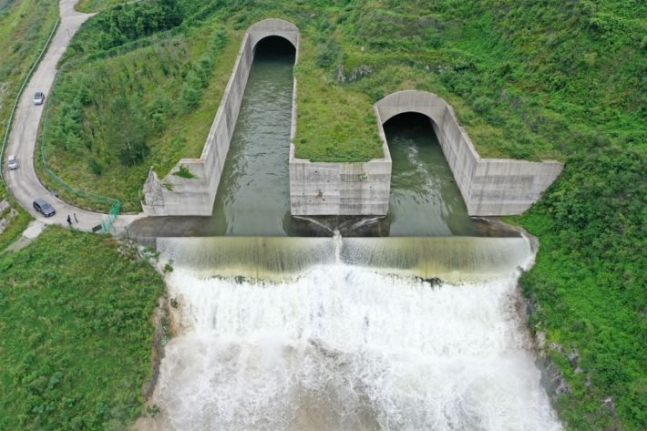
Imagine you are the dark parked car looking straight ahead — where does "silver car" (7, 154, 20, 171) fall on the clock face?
The silver car is roughly at 7 o'clock from the dark parked car.

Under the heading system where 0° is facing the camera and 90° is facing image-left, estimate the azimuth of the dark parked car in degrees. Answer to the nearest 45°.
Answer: approximately 315°

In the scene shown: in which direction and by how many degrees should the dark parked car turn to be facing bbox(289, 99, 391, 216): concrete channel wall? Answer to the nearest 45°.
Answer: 0° — it already faces it

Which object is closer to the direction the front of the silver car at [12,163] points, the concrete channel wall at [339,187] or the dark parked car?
the dark parked car

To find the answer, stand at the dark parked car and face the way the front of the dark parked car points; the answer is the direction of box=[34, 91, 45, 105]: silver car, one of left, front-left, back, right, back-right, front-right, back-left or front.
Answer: back-left

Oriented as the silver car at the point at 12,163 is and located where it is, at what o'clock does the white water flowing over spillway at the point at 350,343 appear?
The white water flowing over spillway is roughly at 11 o'clock from the silver car.

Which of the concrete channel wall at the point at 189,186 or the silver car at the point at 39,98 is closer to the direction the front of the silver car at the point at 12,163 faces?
the concrete channel wall

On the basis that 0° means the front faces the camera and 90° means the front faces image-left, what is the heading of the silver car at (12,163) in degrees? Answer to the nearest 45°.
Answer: approximately 0°

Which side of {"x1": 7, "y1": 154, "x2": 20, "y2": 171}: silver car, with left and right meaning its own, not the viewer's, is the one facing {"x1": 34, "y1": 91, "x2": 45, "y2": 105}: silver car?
back

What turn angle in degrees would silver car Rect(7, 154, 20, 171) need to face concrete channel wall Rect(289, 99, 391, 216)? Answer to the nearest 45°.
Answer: approximately 45° to its left
